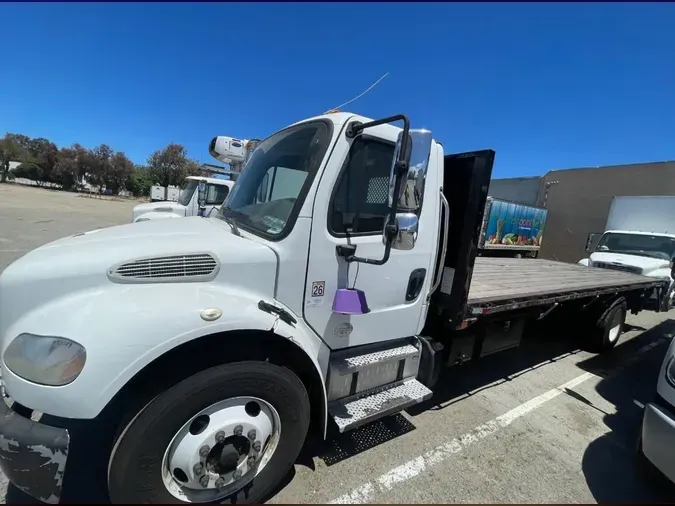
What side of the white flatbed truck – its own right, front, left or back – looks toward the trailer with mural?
back

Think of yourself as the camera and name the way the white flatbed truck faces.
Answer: facing the viewer and to the left of the viewer

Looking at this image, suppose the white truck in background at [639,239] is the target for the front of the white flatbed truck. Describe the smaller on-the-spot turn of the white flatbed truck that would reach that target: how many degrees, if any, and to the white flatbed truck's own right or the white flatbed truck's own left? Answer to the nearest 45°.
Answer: approximately 180°

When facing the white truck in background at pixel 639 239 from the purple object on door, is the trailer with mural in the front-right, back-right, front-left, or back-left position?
front-left

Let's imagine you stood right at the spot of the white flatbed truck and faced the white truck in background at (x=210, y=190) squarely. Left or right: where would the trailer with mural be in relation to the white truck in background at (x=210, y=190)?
right

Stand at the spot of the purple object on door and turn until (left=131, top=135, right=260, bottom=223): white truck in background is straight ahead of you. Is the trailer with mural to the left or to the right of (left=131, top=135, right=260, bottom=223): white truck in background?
right

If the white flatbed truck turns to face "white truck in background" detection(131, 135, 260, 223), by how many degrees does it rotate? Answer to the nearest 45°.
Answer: approximately 90° to its right

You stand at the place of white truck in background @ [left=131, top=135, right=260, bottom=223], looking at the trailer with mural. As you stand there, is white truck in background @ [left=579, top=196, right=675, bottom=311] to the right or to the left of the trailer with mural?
right
